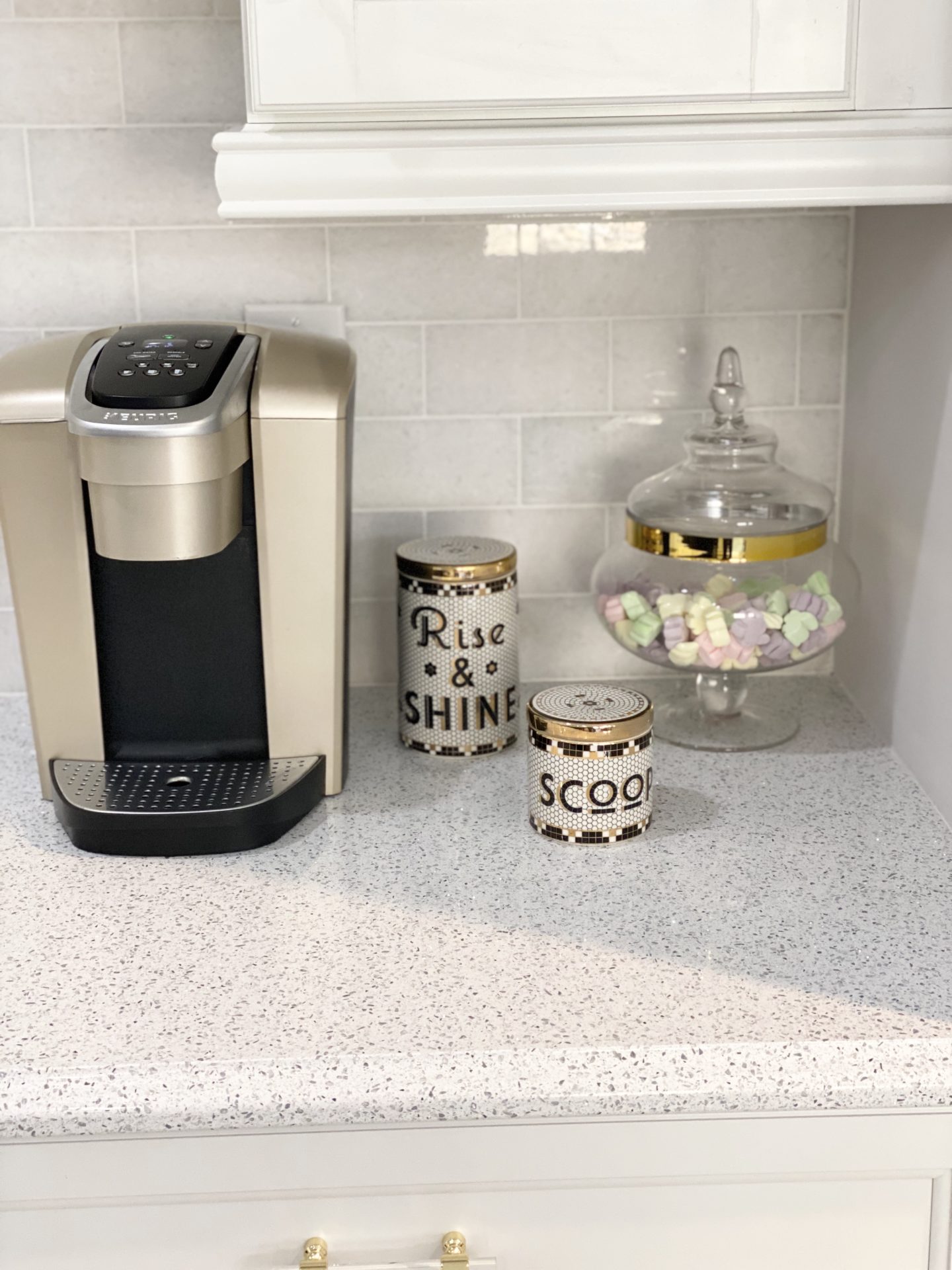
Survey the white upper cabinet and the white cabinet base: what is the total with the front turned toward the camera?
2

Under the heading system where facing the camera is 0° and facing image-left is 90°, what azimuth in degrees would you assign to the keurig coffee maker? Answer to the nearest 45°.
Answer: approximately 0°

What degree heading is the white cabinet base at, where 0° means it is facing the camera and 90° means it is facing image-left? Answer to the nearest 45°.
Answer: approximately 0°
